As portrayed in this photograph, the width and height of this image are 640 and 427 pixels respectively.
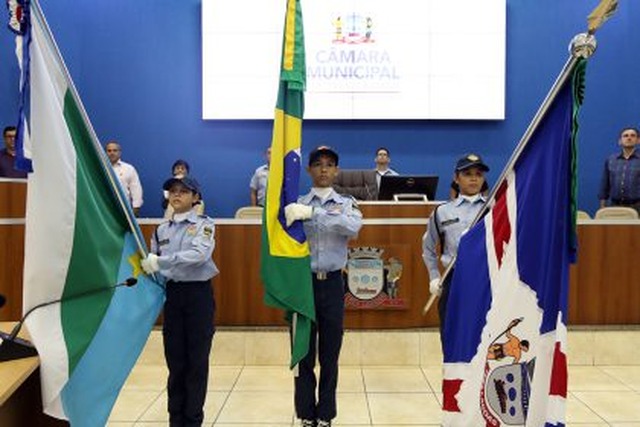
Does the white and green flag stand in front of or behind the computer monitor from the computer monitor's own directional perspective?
behind

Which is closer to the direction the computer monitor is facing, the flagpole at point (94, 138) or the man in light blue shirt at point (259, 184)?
the man in light blue shirt

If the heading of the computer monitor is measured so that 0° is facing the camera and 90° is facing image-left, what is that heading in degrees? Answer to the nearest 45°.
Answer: approximately 180°

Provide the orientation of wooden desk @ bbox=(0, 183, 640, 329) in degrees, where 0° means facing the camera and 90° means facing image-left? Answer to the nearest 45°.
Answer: approximately 0°

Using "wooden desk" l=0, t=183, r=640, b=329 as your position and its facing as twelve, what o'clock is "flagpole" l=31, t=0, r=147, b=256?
The flagpole is roughly at 1 o'clock from the wooden desk.

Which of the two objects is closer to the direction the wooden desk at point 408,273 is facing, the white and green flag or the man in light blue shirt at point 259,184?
the white and green flag

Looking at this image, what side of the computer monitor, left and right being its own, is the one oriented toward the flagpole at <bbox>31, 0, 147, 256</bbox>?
back

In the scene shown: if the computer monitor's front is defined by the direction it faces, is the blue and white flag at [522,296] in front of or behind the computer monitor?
behind

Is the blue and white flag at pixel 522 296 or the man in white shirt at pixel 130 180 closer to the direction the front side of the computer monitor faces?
the man in white shirt

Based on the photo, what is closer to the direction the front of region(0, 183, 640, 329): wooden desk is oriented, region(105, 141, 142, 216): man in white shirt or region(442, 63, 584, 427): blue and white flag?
the blue and white flag

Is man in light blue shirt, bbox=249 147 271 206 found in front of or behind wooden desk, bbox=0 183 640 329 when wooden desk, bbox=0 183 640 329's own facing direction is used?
behind

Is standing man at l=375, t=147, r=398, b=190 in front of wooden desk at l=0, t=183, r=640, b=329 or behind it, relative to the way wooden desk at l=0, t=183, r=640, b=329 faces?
behind
